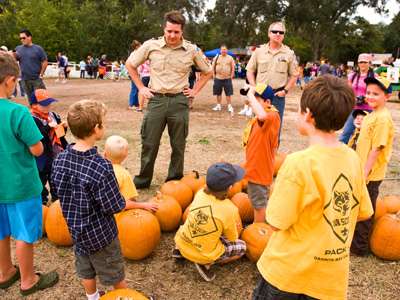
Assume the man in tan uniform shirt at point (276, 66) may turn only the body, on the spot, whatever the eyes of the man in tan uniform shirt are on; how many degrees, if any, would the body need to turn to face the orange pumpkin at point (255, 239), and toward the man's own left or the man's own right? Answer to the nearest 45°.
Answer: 0° — they already face it

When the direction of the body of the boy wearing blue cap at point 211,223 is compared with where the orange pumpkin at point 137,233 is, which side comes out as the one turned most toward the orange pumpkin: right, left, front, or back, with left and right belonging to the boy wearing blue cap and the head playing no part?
left

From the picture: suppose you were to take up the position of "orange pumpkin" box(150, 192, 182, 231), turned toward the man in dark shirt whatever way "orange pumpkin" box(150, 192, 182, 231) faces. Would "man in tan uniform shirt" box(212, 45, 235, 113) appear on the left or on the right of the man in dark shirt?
right

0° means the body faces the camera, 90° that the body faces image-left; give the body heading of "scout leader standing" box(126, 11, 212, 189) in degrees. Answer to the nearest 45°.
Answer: approximately 0°

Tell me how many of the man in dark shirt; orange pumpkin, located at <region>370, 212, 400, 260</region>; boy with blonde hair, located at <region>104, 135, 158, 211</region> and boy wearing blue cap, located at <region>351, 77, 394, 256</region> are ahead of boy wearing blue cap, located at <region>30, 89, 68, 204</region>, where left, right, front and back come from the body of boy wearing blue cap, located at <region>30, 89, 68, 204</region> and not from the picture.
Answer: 3

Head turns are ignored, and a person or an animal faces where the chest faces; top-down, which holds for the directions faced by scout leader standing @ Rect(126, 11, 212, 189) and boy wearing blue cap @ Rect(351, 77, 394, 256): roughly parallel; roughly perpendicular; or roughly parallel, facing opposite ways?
roughly perpendicular

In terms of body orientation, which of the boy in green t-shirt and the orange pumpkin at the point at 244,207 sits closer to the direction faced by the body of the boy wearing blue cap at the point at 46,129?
the orange pumpkin

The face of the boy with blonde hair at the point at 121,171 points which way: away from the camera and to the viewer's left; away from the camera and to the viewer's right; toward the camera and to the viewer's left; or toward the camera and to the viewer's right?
away from the camera and to the viewer's right

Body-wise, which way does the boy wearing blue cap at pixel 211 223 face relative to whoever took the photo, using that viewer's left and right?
facing away from the viewer and to the right of the viewer

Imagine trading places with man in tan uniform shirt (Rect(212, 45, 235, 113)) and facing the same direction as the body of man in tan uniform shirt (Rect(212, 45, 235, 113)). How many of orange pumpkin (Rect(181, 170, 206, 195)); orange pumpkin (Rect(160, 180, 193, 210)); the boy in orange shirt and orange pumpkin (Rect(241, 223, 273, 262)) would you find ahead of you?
4

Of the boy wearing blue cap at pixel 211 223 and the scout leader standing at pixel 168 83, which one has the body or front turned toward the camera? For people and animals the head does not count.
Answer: the scout leader standing

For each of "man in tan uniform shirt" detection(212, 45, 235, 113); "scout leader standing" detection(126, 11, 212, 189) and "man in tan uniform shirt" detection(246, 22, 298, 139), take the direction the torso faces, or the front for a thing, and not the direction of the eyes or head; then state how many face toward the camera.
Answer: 3

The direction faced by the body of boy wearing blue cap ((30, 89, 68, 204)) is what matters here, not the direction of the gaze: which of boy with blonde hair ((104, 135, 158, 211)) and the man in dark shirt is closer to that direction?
the boy with blonde hair

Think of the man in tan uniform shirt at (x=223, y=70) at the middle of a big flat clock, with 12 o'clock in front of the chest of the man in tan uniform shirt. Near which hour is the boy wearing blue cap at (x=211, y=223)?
The boy wearing blue cap is roughly at 12 o'clock from the man in tan uniform shirt.

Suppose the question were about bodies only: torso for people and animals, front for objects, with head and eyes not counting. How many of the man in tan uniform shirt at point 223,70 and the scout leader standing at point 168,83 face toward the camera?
2

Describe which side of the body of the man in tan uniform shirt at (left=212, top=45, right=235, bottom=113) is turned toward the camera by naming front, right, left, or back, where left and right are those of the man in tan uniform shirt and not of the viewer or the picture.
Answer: front
